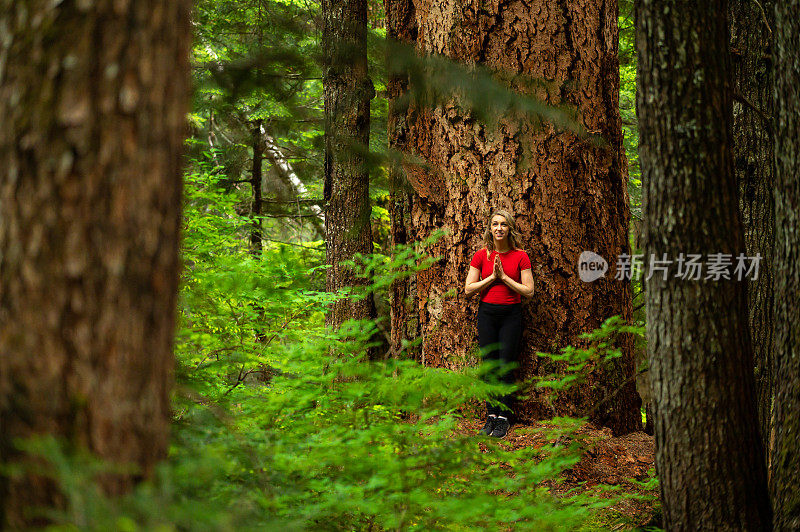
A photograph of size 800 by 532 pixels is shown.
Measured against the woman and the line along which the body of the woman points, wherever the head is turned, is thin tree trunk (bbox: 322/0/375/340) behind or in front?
behind

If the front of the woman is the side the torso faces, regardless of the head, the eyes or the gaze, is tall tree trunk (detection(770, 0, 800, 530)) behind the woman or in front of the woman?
in front

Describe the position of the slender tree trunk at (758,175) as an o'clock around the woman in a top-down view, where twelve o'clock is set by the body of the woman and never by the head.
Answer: The slender tree trunk is roughly at 9 o'clock from the woman.

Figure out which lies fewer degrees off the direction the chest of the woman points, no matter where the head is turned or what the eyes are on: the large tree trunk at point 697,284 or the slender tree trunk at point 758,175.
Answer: the large tree trunk

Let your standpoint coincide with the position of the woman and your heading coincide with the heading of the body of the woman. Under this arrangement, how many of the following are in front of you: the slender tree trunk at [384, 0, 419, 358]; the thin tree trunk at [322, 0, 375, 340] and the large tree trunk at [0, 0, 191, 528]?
1

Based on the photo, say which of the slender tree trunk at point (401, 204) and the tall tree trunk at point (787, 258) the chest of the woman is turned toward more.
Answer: the tall tree trunk

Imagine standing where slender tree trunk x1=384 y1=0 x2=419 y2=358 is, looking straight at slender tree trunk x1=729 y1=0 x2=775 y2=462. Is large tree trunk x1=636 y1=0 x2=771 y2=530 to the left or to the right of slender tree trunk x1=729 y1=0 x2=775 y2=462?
right

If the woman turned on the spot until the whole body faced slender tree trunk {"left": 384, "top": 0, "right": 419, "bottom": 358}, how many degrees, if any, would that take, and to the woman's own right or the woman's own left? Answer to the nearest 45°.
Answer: approximately 135° to the woman's own right

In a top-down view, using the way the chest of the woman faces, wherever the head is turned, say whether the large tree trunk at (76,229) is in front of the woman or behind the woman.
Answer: in front

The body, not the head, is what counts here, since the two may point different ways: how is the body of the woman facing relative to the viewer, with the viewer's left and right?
facing the viewer
